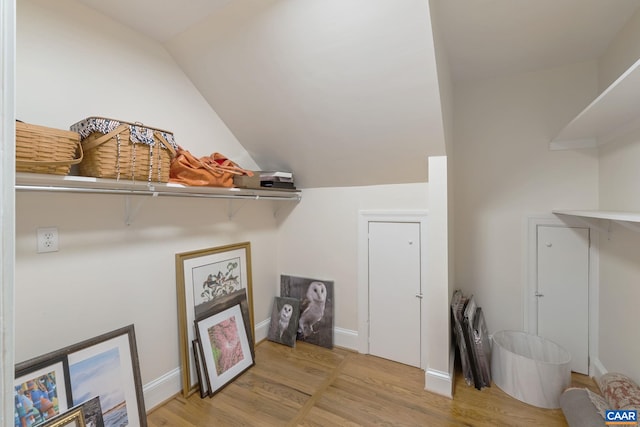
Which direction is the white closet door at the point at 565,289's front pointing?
toward the camera

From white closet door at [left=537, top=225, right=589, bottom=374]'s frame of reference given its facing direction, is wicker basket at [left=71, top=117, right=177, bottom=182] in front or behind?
in front

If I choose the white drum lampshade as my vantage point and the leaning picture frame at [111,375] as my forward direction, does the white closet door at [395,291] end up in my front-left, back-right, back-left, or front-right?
front-right

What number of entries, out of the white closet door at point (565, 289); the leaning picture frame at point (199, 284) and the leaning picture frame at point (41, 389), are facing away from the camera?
0

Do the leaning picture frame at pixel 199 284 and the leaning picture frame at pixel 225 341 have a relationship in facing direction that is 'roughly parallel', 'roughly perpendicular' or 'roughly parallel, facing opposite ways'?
roughly parallel

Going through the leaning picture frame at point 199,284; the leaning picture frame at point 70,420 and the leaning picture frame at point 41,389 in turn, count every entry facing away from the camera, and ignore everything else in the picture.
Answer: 0

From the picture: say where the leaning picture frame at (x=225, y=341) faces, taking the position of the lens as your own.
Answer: facing the viewer and to the right of the viewer

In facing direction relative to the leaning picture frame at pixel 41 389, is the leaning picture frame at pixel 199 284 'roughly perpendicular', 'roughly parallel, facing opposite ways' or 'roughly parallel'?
roughly parallel

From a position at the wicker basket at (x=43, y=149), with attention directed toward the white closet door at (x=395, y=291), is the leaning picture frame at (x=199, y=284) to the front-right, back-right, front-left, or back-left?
front-left

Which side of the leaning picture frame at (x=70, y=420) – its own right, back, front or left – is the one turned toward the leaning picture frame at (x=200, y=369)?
left

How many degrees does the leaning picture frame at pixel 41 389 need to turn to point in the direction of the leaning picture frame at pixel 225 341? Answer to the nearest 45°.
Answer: approximately 45° to its left

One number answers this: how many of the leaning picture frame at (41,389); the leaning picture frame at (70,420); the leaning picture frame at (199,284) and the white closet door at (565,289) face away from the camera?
0

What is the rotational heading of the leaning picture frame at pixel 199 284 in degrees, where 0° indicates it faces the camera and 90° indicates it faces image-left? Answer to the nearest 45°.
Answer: approximately 315°

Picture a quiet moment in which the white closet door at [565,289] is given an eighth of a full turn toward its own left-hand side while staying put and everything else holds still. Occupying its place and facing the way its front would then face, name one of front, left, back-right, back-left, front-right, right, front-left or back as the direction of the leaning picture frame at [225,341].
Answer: right
